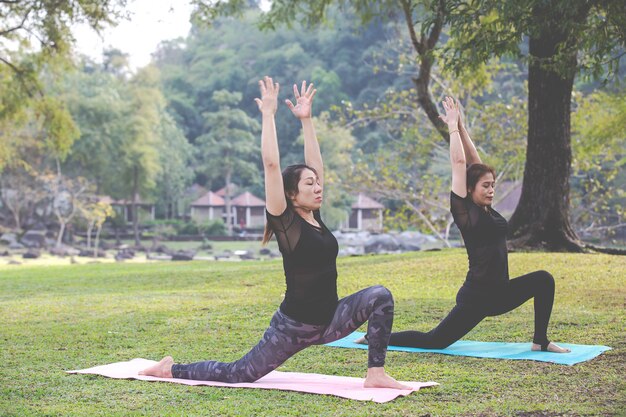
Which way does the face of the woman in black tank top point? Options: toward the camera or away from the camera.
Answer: toward the camera
